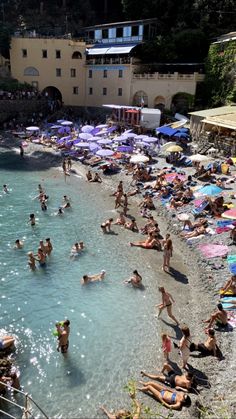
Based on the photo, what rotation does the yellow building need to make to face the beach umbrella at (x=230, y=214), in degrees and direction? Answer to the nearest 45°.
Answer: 0° — it already faces it

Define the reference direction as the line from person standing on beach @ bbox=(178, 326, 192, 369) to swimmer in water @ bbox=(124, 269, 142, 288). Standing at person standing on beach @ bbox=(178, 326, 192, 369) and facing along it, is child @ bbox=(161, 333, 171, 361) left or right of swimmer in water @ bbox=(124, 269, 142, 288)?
left

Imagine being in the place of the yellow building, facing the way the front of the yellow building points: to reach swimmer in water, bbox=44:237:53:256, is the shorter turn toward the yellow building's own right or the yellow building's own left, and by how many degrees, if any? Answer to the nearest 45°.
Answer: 0° — it already faces them

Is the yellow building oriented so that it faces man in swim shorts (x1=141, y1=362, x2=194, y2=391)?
yes

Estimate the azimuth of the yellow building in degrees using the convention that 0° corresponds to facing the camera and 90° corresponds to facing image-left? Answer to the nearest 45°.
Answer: approximately 0°

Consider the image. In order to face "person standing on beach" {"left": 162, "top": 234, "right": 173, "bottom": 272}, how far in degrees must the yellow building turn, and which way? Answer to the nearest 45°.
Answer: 0° — it already faces them
